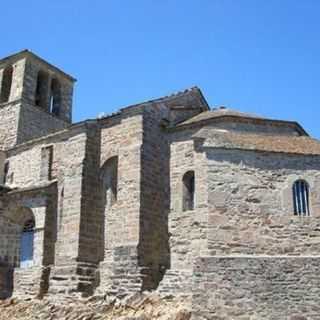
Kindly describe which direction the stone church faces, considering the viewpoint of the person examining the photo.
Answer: facing away from the viewer and to the left of the viewer
